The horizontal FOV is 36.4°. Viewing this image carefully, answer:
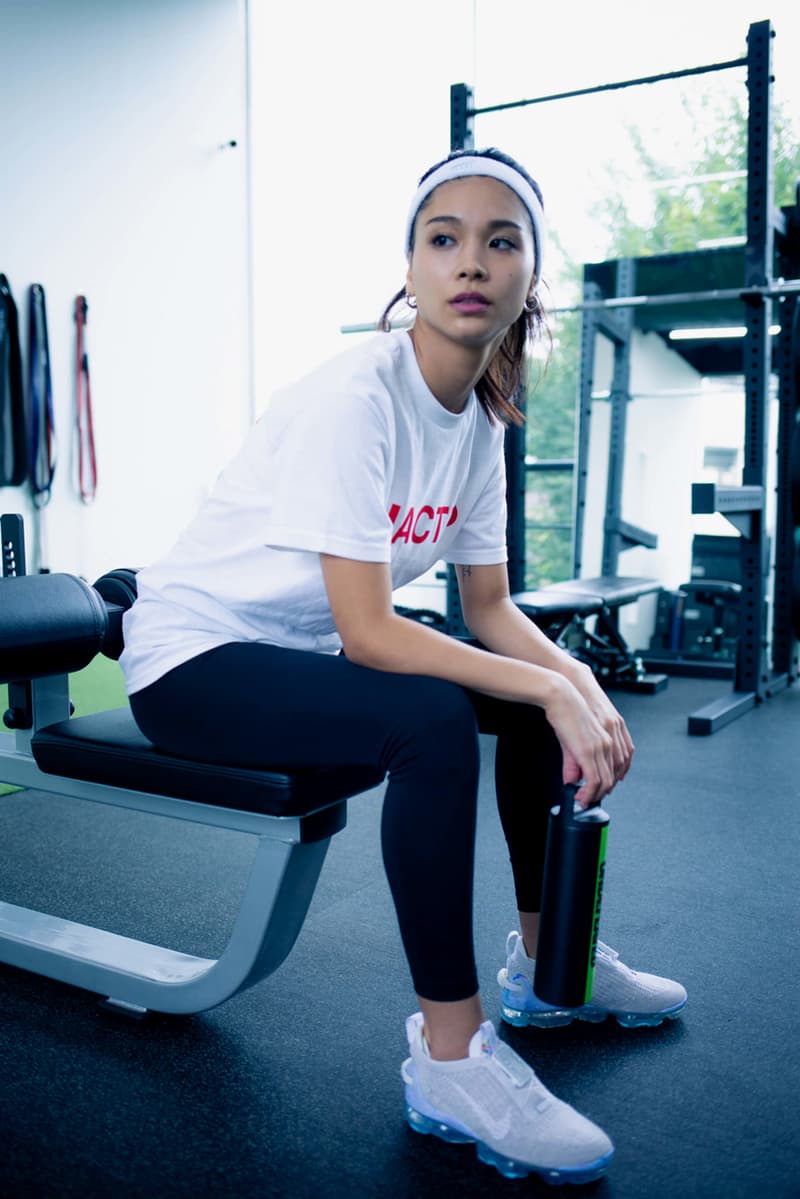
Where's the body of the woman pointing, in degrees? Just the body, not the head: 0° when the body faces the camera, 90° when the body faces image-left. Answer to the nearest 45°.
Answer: approximately 315°

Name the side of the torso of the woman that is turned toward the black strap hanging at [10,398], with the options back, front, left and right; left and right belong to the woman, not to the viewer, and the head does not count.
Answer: back

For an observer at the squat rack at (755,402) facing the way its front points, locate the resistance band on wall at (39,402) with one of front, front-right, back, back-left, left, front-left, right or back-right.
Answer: front-right

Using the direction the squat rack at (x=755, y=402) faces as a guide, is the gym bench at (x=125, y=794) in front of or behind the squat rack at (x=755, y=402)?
in front

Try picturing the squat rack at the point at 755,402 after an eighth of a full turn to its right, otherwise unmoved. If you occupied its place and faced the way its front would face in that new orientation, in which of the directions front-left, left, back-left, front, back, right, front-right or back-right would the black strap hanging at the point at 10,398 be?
front

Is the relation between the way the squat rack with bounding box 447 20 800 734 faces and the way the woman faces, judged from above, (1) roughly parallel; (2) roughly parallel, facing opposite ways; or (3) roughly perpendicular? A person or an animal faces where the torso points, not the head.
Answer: roughly perpendicular

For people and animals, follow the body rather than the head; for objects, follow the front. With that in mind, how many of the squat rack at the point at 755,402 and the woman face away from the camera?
0

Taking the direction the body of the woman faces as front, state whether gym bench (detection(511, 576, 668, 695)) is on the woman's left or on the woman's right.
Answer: on the woman's left

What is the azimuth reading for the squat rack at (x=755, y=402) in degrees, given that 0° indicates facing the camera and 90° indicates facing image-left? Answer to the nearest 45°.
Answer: approximately 45°

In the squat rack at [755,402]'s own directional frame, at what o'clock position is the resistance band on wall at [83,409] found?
The resistance band on wall is roughly at 2 o'clock from the squat rack.

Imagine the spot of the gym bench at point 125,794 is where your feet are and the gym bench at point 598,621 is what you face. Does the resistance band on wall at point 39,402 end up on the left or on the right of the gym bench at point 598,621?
left
